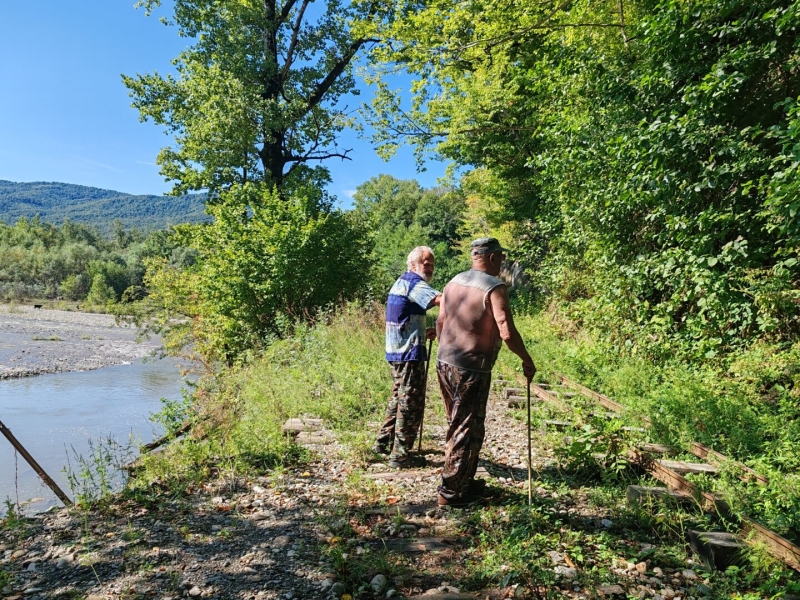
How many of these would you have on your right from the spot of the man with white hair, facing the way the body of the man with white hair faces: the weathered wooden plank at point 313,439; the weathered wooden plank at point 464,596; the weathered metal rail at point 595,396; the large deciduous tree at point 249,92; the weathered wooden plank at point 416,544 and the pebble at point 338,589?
3

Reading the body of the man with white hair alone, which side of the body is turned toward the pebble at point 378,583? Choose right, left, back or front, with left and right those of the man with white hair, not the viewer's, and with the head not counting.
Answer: right

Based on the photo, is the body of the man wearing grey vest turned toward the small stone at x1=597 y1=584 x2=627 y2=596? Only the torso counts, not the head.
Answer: no

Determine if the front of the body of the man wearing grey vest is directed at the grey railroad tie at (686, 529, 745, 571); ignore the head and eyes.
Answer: no

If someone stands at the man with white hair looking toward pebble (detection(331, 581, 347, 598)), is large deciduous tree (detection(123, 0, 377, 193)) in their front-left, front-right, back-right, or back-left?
back-right

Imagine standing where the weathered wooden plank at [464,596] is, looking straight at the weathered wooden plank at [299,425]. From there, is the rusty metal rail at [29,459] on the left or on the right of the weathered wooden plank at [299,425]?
left

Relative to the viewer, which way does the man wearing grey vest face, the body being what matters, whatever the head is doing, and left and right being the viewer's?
facing away from the viewer and to the right of the viewer

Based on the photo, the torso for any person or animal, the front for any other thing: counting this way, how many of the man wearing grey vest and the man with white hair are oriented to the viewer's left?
0

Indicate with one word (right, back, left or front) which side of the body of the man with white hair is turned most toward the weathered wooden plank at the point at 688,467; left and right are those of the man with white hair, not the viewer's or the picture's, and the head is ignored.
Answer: front

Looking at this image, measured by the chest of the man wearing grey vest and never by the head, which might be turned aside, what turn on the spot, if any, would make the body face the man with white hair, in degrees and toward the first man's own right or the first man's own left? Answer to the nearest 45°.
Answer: approximately 90° to the first man's own left

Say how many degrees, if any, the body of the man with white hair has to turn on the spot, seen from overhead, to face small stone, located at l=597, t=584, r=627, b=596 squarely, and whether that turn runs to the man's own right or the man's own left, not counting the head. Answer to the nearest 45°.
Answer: approximately 45° to the man's own right

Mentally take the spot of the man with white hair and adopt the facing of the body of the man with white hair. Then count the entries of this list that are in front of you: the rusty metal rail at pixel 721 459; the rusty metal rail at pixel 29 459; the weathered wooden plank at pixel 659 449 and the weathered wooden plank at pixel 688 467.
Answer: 3

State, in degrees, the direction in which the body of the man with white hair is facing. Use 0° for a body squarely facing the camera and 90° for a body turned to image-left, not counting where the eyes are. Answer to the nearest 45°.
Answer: approximately 270°
